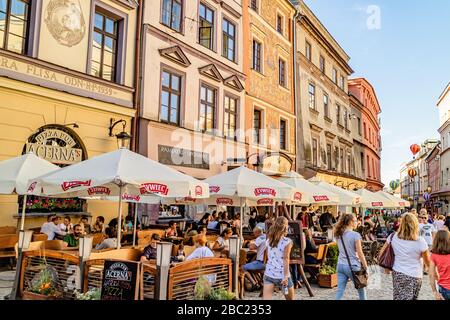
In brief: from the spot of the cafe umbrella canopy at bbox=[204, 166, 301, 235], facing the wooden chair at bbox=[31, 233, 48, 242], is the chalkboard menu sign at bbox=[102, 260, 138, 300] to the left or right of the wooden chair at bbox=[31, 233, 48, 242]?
left

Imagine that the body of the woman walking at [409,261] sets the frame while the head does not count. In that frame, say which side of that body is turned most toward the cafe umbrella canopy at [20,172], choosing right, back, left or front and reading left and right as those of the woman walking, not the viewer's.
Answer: left

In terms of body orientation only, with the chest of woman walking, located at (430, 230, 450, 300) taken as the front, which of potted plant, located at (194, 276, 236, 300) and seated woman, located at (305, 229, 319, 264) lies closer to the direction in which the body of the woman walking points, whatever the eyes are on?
the seated woman

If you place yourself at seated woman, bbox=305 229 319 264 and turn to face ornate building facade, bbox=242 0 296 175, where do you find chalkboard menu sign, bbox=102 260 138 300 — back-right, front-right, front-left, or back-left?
back-left

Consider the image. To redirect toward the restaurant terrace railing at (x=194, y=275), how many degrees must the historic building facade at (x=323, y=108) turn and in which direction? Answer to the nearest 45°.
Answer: approximately 45° to its right

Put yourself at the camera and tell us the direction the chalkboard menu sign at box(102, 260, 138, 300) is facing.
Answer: facing the viewer

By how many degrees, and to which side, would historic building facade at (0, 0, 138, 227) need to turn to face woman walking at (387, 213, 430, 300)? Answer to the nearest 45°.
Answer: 0° — it already faces them

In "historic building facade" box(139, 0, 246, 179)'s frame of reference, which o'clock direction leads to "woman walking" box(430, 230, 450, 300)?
The woman walking is roughly at 1 o'clock from the historic building facade.

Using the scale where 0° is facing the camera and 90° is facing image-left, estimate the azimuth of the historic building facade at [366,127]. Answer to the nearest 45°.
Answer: approximately 315°

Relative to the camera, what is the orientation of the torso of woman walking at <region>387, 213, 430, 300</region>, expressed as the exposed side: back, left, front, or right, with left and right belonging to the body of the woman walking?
back

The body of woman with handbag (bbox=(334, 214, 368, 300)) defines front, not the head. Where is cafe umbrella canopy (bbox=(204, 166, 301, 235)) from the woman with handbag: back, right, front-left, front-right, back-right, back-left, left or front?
left

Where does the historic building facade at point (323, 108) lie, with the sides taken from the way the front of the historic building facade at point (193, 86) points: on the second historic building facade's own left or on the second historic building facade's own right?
on the second historic building facade's own left

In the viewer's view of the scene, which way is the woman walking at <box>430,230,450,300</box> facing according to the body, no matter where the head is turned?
away from the camera

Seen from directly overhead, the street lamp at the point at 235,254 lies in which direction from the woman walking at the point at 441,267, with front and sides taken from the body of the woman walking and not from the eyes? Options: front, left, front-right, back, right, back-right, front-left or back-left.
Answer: left

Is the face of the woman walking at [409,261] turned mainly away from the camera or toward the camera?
away from the camera
